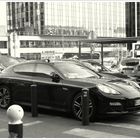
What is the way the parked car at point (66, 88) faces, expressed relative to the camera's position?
facing the viewer and to the right of the viewer

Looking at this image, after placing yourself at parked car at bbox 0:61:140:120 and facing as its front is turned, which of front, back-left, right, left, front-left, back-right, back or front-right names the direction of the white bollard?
front-right

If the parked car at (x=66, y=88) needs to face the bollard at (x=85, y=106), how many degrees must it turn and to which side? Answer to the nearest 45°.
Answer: approximately 45° to its right

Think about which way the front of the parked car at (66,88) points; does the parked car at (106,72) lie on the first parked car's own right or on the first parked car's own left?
on the first parked car's own left
